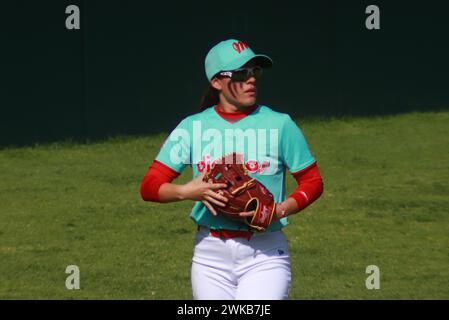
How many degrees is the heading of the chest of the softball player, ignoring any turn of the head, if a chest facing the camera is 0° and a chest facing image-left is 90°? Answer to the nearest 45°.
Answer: approximately 0°
